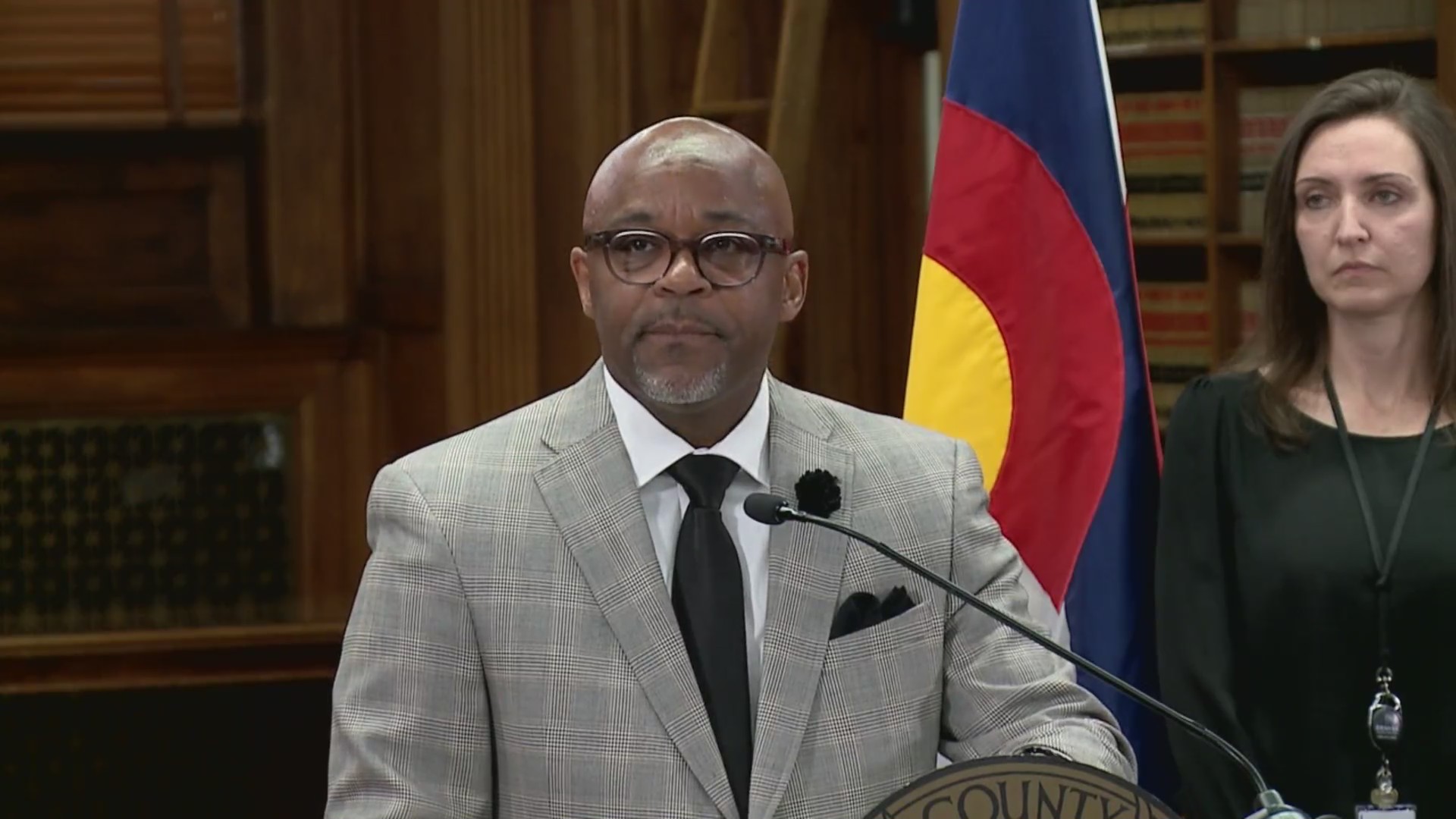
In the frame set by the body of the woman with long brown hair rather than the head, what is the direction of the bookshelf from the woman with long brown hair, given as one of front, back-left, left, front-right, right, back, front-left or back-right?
back

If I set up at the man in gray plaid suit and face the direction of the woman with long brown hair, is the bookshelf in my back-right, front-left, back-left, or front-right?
front-left

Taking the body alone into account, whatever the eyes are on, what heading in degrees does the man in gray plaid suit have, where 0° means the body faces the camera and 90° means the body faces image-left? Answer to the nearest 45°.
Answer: approximately 0°

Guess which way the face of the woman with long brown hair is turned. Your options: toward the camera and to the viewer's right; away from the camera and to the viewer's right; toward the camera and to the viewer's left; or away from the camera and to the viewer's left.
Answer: toward the camera and to the viewer's left

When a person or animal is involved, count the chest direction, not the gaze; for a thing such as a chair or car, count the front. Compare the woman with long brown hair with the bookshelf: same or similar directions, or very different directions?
same or similar directions

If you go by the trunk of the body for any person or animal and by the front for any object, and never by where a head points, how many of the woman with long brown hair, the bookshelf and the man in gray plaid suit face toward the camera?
3

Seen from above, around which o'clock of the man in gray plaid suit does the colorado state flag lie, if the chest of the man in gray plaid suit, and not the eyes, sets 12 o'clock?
The colorado state flag is roughly at 7 o'clock from the man in gray plaid suit.

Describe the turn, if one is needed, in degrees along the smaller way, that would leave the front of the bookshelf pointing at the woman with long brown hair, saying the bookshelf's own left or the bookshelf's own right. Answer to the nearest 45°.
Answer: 0° — it already faces them

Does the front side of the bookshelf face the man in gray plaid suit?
yes

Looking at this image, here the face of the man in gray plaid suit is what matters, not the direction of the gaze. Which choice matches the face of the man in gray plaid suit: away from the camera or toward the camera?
toward the camera

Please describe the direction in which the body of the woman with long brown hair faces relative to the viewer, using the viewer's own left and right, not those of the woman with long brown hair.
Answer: facing the viewer

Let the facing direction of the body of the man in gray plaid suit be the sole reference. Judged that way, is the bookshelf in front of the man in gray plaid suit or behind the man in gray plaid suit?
behind
